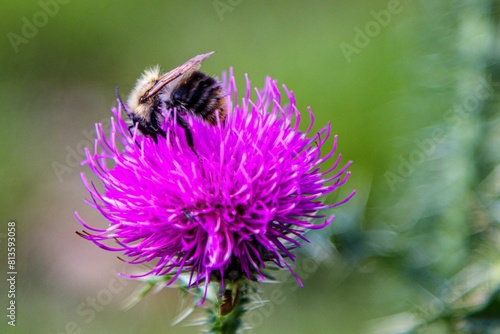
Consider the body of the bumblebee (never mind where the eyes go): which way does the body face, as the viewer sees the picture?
to the viewer's left
